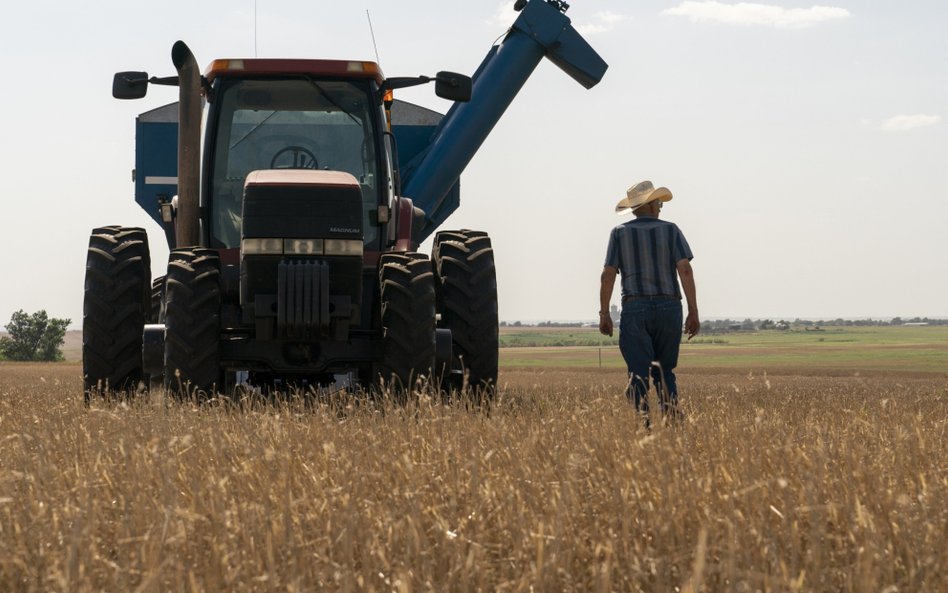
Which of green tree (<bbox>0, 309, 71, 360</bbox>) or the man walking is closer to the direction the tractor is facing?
the man walking

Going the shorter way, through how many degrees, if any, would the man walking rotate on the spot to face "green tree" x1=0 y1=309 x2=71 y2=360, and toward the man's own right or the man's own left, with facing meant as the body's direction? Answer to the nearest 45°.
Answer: approximately 45° to the man's own left

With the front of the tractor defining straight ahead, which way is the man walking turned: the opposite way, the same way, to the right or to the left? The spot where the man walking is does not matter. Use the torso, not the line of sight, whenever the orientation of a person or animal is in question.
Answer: the opposite way

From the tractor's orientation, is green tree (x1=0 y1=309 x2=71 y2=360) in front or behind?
behind

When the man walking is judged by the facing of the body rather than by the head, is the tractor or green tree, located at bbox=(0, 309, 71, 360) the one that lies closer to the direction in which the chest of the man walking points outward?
the green tree

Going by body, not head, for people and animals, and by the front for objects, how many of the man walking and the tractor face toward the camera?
1

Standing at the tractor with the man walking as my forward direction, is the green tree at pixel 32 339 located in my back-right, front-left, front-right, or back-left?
back-left

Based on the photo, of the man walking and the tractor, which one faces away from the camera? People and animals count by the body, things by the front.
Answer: the man walking

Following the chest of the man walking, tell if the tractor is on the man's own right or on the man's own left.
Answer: on the man's own left

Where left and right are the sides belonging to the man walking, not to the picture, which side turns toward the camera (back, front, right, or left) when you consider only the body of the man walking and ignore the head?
back

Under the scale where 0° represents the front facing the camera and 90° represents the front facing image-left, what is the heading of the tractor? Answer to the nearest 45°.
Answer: approximately 0°
